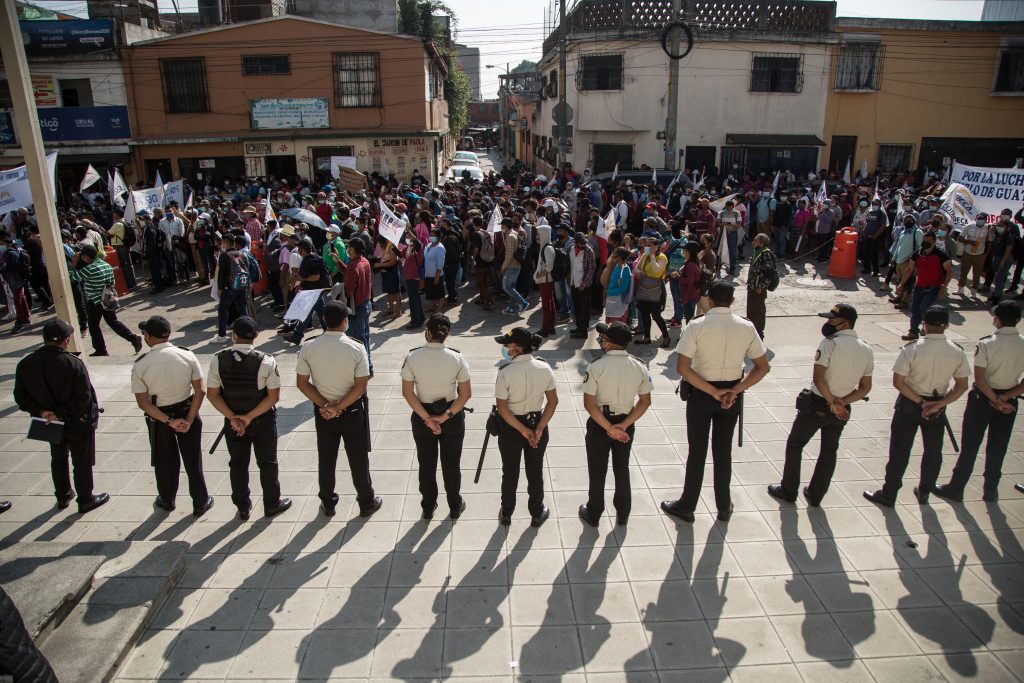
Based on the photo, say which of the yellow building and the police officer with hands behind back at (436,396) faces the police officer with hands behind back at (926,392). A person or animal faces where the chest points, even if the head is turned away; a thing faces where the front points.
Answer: the yellow building

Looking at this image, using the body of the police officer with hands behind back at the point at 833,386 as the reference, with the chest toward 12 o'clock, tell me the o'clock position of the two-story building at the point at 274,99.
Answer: The two-story building is roughly at 12 o'clock from the police officer with hands behind back.

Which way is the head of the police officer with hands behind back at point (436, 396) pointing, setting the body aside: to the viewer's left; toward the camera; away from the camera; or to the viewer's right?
away from the camera

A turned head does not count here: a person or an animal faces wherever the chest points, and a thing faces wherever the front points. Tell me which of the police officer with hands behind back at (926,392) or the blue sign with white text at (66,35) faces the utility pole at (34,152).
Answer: the blue sign with white text

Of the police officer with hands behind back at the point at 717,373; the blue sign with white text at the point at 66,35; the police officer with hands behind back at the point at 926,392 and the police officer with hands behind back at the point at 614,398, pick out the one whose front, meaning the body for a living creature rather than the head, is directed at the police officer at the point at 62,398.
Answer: the blue sign with white text

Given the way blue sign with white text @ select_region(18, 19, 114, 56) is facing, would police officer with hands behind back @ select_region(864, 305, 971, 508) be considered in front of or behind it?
in front

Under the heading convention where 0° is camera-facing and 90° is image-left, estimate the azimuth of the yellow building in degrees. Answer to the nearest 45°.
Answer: approximately 0°

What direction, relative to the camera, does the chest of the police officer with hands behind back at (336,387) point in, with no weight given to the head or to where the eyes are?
away from the camera

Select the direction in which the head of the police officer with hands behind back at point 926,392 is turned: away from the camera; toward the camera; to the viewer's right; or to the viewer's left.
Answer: away from the camera

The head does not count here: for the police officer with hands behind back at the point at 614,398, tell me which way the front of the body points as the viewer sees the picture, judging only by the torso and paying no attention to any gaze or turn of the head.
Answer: away from the camera

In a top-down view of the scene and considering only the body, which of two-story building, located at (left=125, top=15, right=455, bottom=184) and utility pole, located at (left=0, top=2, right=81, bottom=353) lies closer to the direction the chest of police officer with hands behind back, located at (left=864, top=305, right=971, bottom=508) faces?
the two-story building

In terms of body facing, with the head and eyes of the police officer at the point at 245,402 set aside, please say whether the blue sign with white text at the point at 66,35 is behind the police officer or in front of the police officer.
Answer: in front

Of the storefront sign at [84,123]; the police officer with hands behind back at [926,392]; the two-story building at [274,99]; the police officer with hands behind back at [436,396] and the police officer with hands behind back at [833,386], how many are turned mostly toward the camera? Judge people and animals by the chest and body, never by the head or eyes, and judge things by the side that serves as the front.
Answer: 2

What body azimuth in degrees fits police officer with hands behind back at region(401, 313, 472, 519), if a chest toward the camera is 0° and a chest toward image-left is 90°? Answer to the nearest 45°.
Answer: approximately 180°

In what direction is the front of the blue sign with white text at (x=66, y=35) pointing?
toward the camera

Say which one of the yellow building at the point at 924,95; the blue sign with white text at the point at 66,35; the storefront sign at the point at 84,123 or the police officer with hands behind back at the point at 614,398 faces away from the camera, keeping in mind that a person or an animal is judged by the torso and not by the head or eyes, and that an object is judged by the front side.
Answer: the police officer with hands behind back

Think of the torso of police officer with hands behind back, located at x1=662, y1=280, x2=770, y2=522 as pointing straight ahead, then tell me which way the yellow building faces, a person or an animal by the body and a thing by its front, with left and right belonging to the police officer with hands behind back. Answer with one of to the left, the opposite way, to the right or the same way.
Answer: the opposite way

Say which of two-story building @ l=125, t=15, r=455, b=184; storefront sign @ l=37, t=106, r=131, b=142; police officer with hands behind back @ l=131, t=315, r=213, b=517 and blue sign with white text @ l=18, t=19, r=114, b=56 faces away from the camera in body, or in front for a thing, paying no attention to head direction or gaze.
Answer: the police officer with hands behind back
